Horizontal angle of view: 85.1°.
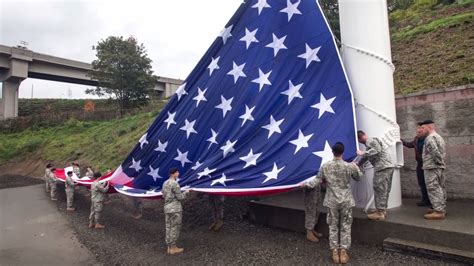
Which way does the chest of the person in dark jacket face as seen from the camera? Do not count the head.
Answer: to the viewer's left

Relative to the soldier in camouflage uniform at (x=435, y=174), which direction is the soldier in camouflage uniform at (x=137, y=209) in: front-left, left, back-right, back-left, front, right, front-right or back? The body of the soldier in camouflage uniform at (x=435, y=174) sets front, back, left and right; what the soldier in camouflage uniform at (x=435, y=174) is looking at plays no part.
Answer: front

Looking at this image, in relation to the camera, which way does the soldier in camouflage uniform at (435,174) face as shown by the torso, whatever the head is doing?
to the viewer's left

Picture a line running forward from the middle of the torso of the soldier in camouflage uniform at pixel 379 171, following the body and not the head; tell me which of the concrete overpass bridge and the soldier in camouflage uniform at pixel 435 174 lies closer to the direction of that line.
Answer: the concrete overpass bridge

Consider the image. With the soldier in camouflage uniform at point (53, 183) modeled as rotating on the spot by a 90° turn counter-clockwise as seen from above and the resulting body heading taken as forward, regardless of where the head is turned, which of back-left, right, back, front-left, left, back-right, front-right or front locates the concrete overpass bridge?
front

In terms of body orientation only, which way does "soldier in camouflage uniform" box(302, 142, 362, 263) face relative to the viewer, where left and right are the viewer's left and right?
facing away from the viewer

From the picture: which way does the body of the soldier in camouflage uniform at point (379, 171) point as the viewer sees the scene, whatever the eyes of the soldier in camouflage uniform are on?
to the viewer's left

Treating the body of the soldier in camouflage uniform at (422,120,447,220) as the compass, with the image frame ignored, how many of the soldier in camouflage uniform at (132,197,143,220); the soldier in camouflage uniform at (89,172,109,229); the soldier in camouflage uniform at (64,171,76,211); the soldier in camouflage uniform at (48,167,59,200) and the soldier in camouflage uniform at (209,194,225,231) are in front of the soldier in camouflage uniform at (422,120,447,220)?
5

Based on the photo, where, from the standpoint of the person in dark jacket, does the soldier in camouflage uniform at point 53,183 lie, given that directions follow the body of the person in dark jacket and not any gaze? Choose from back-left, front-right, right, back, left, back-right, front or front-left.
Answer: front

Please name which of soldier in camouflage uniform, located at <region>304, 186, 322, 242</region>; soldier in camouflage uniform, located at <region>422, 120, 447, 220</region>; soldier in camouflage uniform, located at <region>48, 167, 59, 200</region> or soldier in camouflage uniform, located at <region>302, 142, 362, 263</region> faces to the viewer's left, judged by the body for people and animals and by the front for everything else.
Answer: soldier in camouflage uniform, located at <region>422, 120, 447, 220</region>

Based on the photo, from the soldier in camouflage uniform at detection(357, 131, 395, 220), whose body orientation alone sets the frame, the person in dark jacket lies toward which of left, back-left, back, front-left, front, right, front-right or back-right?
back-right

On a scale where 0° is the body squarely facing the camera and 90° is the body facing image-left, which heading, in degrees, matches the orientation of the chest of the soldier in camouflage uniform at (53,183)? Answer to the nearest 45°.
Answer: approximately 270°

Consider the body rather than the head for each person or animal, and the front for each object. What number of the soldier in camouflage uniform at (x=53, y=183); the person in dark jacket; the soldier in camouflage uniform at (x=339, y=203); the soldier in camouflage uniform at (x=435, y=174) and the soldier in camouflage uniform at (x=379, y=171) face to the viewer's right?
1

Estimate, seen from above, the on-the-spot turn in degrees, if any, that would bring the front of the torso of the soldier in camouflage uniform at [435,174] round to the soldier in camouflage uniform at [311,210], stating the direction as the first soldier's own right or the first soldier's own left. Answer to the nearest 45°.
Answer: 0° — they already face them
